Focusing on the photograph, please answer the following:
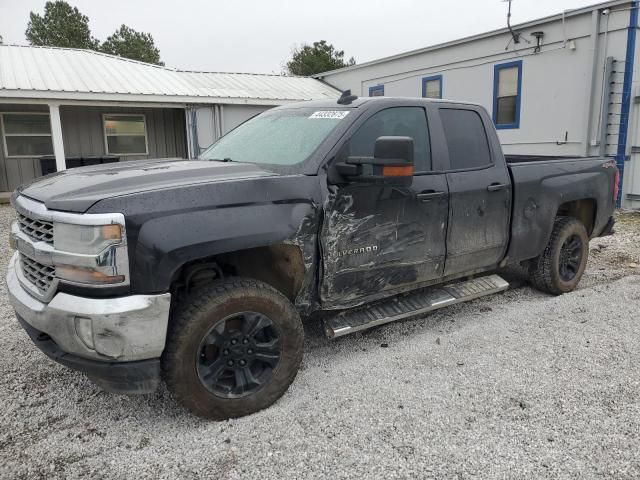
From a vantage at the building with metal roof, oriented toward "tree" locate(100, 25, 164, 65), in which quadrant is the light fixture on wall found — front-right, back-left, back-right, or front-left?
back-right

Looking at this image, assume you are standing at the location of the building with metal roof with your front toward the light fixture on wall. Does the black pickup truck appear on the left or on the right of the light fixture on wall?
right

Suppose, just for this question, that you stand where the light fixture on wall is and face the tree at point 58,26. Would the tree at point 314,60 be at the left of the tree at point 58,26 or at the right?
right

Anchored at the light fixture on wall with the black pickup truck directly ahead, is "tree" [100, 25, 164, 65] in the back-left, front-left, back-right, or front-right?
back-right

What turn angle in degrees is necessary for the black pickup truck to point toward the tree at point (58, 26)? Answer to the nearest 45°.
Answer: approximately 90° to its right

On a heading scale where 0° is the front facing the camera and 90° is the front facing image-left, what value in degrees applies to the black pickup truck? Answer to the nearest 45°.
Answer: approximately 45°

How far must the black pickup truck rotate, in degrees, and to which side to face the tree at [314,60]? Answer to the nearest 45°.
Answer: approximately 135° to its right

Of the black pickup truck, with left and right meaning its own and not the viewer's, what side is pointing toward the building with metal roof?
right

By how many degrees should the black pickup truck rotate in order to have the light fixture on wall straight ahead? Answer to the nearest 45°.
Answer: approximately 180°

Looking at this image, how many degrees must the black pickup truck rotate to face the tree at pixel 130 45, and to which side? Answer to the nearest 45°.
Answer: approximately 135° to its right
